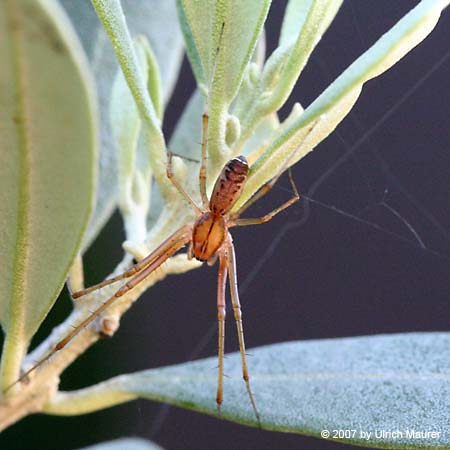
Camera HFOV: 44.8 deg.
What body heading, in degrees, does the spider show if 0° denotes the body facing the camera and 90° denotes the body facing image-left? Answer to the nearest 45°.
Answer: approximately 0°
